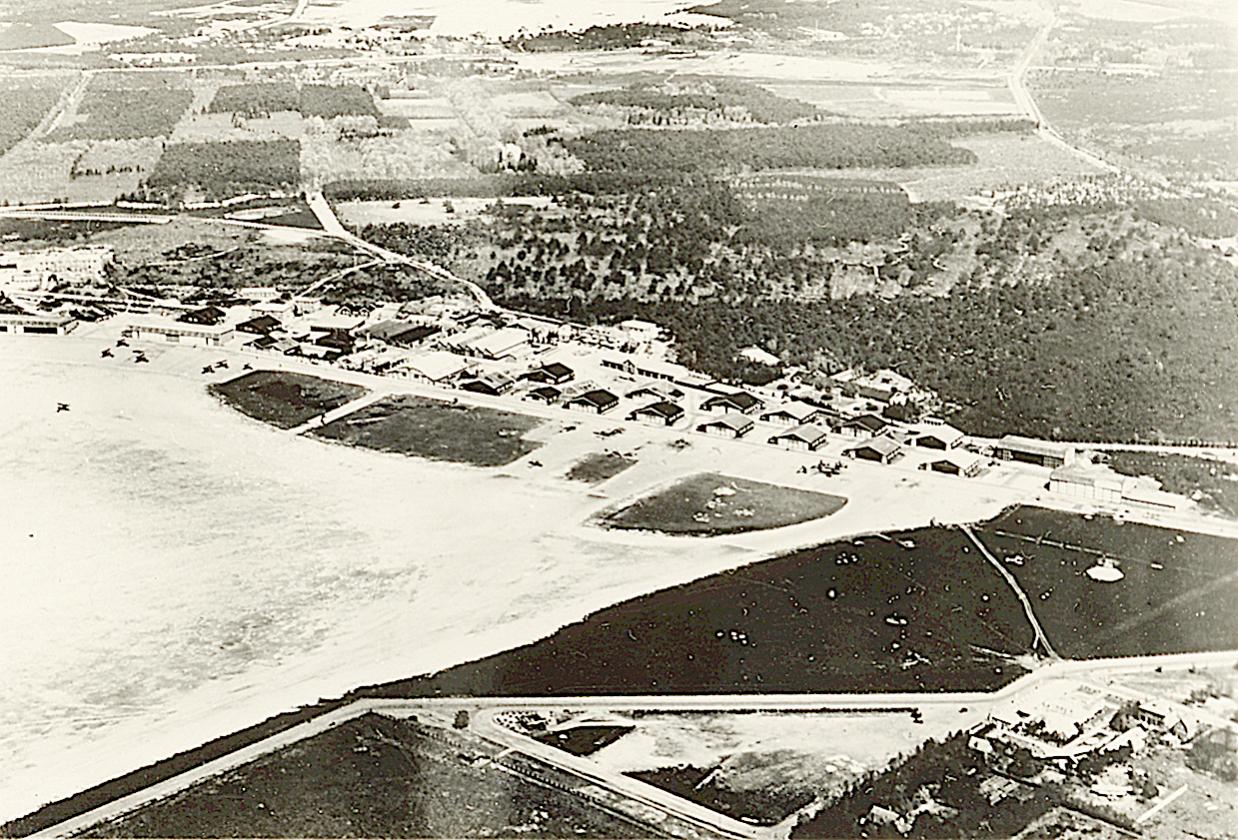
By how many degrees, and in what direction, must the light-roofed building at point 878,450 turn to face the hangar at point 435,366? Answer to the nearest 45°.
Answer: approximately 90° to its right

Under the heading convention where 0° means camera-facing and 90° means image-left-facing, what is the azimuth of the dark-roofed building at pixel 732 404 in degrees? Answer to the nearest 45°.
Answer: approximately 45°

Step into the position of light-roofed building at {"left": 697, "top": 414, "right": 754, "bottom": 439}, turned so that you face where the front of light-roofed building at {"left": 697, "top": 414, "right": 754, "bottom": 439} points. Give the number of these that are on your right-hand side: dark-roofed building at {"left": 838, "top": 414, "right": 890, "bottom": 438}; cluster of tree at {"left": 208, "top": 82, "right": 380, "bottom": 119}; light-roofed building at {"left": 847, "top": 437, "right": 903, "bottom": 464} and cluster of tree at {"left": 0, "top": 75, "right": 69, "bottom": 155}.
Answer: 2

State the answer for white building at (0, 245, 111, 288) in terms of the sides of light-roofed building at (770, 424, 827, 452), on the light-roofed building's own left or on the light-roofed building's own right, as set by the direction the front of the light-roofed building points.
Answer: on the light-roofed building's own right

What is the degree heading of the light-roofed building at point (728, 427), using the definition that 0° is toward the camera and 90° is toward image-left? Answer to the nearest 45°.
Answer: approximately 45°

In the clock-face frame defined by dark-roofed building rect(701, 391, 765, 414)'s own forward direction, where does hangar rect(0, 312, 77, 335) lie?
The hangar is roughly at 2 o'clock from the dark-roofed building.

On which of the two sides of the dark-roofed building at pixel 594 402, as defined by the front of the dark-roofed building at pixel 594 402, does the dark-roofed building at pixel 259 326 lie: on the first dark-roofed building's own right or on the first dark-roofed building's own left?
on the first dark-roofed building's own right
